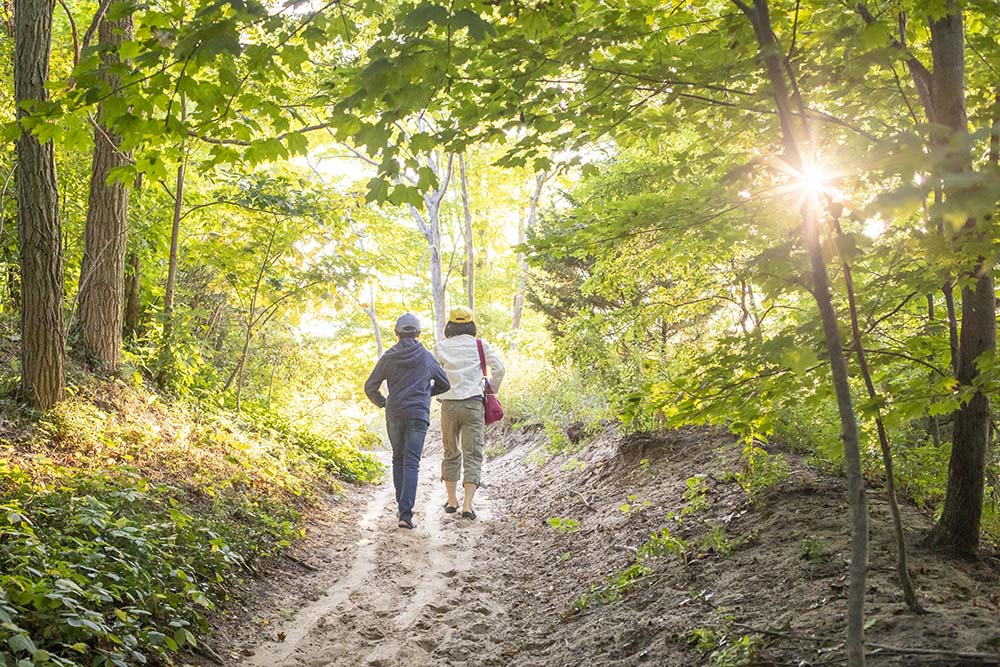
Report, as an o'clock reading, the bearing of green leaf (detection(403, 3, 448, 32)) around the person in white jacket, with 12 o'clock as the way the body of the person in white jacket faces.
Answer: The green leaf is roughly at 6 o'clock from the person in white jacket.

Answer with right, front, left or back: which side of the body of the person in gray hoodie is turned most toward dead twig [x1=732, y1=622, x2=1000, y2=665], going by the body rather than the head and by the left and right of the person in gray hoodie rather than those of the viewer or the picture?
back

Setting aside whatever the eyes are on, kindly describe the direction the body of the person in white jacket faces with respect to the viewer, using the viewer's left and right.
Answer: facing away from the viewer

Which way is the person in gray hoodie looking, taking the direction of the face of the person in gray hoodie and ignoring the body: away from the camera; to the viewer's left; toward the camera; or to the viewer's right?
away from the camera

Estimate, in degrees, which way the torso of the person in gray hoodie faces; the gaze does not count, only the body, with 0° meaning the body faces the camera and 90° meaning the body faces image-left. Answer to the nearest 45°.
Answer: approximately 180°

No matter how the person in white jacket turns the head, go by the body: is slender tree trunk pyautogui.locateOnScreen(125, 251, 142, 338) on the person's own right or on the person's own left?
on the person's own left

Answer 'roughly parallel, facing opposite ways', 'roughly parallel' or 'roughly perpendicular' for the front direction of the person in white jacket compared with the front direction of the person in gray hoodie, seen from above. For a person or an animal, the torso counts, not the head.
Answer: roughly parallel

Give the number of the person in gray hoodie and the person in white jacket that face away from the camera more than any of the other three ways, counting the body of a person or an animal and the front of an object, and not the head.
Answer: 2

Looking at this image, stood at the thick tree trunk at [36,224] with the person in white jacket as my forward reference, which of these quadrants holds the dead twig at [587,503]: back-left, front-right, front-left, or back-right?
front-right

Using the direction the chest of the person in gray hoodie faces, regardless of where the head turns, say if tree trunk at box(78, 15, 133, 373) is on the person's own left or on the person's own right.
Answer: on the person's own left

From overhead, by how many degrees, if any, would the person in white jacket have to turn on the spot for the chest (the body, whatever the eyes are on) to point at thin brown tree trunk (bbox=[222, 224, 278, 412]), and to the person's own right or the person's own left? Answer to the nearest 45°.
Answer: approximately 45° to the person's own left

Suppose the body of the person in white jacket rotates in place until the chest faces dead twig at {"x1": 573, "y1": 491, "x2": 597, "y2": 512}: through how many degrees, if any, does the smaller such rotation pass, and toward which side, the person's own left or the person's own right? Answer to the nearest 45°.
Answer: approximately 135° to the person's own right

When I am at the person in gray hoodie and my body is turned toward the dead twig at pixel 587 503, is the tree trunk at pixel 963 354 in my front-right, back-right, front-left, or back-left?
front-right

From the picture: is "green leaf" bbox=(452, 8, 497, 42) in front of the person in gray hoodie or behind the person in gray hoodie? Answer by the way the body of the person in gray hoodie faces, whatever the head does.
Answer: behind

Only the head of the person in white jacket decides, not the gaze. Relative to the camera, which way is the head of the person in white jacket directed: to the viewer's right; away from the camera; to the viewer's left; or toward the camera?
away from the camera
